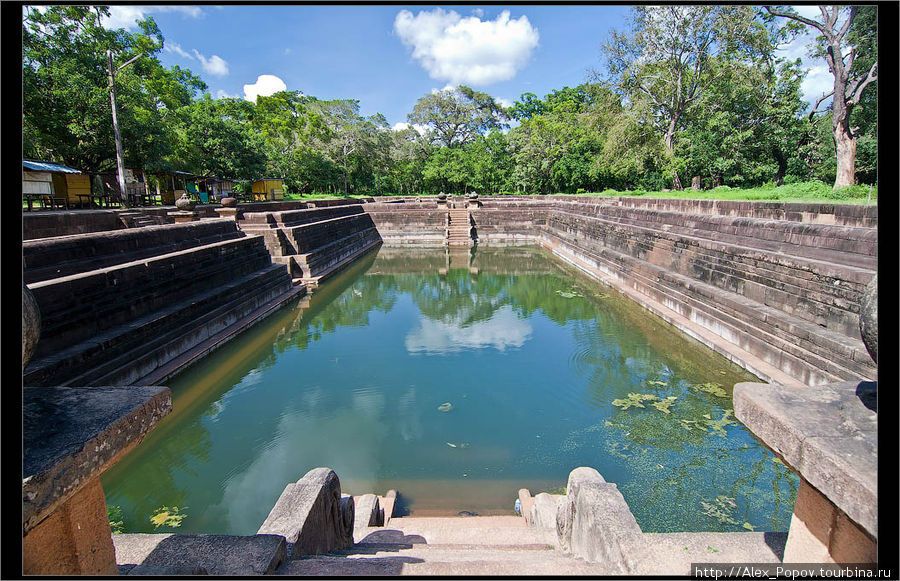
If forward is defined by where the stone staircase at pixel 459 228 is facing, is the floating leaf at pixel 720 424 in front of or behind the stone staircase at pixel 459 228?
in front

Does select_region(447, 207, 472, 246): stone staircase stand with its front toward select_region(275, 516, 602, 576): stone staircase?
yes

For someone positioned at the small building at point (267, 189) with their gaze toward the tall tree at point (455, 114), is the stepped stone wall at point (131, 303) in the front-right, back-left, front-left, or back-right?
back-right

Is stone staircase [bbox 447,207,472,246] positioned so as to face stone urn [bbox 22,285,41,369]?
yes

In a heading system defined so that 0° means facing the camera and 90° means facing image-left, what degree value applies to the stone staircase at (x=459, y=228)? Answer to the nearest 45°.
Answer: approximately 0°

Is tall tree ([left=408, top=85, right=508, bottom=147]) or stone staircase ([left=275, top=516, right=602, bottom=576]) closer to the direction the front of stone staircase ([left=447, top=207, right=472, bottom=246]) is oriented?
the stone staircase

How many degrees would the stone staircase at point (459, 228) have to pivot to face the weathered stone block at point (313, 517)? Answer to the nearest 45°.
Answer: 0° — it already faces it

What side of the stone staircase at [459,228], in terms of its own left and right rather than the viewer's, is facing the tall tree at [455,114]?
back
